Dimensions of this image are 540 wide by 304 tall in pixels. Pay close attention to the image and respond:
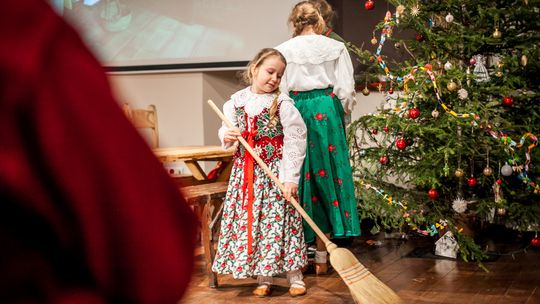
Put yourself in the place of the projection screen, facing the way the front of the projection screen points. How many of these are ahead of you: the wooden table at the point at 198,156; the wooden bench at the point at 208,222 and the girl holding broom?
3

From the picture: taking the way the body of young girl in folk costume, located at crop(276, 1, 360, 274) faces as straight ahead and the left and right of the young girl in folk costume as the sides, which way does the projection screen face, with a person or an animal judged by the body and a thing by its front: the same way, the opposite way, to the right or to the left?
the opposite way

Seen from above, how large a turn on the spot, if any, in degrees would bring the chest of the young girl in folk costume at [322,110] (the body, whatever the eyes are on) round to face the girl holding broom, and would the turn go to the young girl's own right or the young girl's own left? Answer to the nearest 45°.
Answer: approximately 135° to the young girl's own left

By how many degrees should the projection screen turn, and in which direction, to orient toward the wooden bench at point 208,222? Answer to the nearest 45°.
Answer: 0° — it already faces it

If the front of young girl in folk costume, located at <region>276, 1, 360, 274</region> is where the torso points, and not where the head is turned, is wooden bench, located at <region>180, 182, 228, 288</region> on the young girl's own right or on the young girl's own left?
on the young girl's own left

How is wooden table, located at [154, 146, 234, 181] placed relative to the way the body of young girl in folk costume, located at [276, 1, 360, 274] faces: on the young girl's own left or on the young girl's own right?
on the young girl's own left

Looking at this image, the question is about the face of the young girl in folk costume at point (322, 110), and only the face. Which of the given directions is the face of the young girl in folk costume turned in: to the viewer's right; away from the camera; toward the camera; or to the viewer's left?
away from the camera

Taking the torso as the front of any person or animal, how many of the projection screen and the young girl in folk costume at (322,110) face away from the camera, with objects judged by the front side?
1

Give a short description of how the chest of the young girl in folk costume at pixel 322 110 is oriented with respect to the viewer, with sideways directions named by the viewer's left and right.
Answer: facing away from the viewer

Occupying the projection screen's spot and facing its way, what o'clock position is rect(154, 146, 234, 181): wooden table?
The wooden table is roughly at 12 o'clock from the projection screen.

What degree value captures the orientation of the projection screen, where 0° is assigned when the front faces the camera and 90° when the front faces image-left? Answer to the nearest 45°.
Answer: approximately 0°
